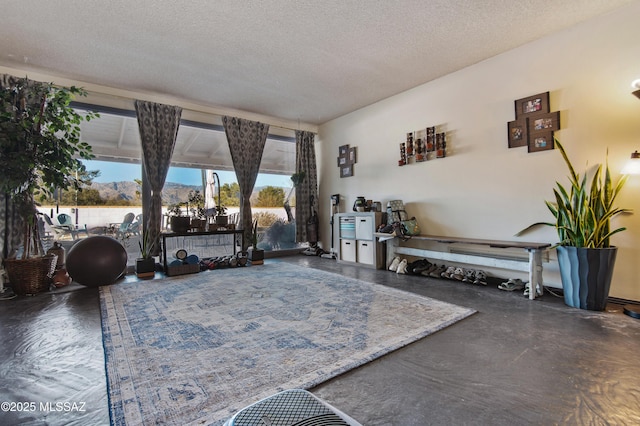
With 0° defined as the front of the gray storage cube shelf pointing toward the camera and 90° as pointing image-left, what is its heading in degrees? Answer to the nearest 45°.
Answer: approximately 45°

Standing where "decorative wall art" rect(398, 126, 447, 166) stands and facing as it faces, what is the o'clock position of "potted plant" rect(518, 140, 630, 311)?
The potted plant is roughly at 9 o'clock from the decorative wall art.

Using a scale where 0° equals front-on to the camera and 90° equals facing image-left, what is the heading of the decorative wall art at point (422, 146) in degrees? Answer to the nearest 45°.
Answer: approximately 45°

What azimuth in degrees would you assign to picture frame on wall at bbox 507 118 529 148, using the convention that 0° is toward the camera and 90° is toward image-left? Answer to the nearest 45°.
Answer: approximately 45°
